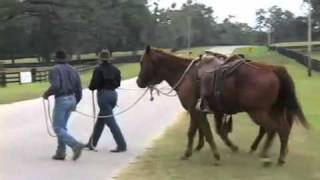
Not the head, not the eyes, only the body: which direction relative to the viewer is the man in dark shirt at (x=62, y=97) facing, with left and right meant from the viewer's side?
facing away from the viewer and to the left of the viewer

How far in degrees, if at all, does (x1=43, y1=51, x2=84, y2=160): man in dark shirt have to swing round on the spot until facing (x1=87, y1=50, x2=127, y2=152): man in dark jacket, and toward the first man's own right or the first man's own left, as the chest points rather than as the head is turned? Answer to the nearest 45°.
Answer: approximately 90° to the first man's own right

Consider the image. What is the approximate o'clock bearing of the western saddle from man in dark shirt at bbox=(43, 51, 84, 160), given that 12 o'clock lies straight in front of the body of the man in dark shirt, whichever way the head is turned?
The western saddle is roughly at 5 o'clock from the man in dark shirt.

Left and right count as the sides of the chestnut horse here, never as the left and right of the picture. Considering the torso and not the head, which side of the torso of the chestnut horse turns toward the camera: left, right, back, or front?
left

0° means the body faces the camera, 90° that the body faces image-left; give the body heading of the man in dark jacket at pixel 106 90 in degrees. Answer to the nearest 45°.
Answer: approximately 135°

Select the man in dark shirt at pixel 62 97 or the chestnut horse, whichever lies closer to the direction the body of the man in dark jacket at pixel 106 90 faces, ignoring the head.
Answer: the man in dark shirt

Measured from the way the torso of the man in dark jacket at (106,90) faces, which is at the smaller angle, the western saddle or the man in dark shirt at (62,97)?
the man in dark shirt
